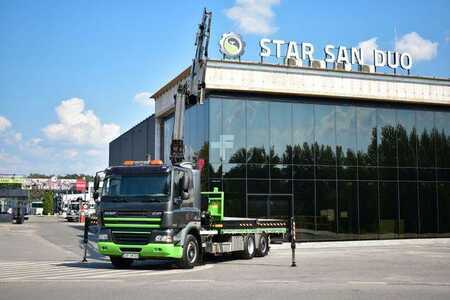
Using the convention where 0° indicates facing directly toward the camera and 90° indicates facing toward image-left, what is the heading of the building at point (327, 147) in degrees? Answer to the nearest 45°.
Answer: approximately 0°

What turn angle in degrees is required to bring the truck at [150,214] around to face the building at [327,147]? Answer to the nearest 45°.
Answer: approximately 180°

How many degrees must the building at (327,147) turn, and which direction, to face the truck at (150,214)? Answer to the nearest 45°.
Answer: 0° — it already faces it

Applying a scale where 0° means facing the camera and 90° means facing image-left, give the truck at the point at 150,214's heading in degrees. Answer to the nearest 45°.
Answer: approximately 45°
